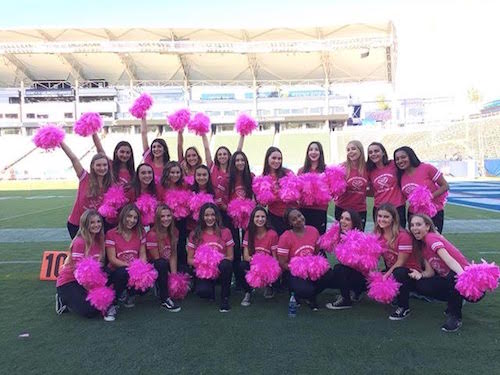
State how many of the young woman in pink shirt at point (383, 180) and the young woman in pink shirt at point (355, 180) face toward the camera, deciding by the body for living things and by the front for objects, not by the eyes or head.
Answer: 2

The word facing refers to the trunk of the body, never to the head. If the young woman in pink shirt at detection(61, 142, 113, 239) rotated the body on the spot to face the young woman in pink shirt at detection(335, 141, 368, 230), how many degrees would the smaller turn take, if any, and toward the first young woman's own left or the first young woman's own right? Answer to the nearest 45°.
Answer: approximately 45° to the first young woman's own left

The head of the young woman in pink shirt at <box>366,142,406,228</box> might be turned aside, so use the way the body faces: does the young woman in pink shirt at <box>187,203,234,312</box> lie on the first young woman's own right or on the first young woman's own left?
on the first young woman's own right

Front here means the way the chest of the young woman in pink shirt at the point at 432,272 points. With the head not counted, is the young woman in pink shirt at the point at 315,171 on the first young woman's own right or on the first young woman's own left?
on the first young woman's own right

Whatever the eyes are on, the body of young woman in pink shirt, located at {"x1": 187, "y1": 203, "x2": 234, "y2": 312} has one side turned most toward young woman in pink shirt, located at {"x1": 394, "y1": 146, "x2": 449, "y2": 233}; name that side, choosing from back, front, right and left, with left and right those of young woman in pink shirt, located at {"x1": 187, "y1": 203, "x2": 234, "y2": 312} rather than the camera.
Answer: left
